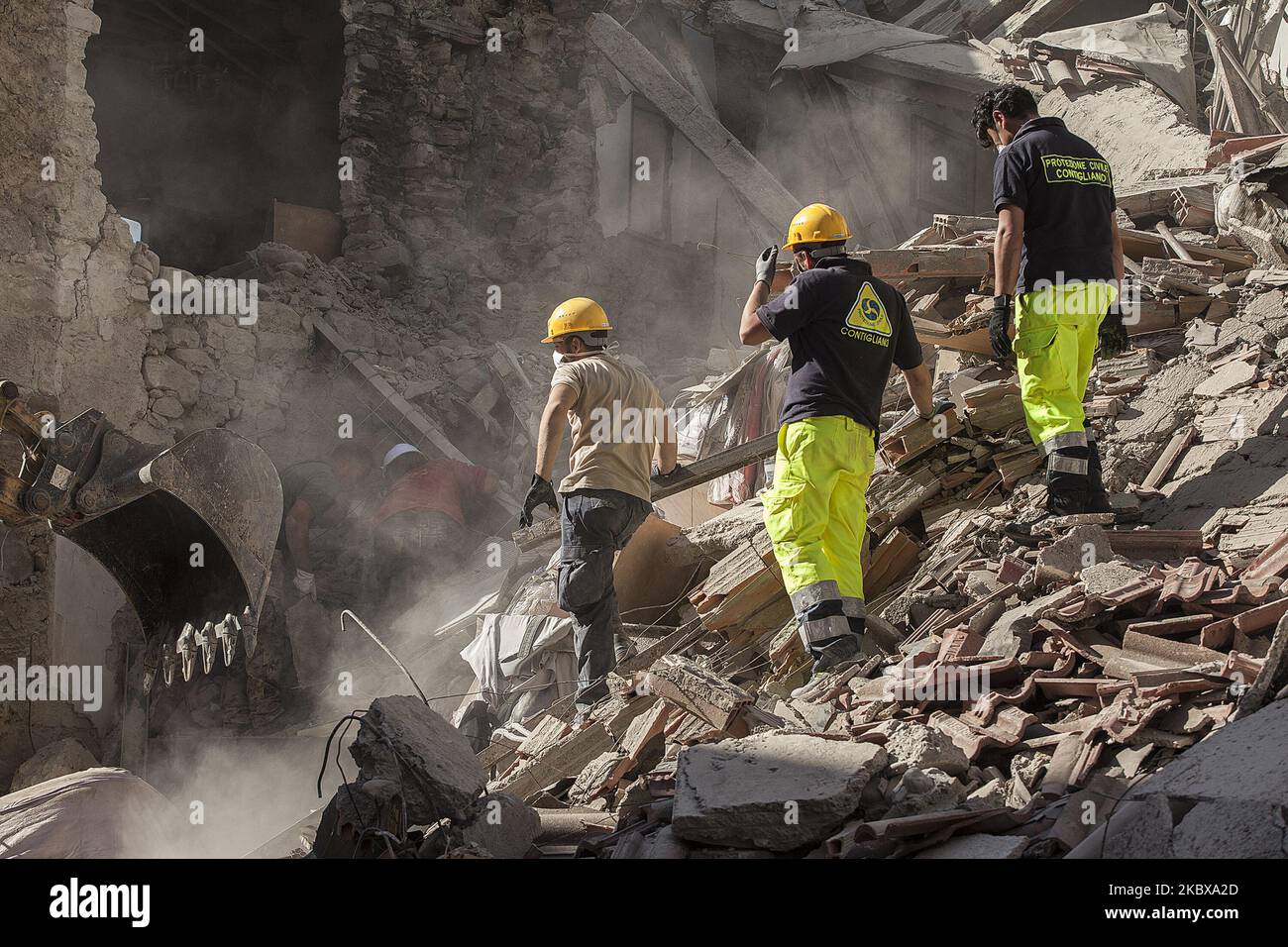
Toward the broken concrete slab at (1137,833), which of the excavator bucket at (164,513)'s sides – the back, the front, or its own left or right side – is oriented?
left

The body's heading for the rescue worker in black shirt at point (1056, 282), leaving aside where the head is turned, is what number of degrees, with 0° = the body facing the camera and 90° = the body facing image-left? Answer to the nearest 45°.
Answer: approximately 135°

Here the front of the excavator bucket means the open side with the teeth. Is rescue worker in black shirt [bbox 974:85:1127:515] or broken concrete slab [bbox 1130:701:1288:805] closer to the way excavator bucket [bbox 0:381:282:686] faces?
the broken concrete slab

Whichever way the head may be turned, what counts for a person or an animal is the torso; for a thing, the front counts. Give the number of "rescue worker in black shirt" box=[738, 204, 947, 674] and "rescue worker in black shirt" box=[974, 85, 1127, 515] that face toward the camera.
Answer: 0

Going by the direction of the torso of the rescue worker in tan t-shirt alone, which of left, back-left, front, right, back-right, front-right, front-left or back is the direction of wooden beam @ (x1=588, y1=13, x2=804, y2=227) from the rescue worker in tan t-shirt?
front-right

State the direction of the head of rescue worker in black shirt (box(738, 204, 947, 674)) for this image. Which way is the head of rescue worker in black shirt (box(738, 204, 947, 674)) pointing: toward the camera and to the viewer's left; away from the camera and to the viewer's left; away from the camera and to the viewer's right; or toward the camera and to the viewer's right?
away from the camera and to the viewer's left

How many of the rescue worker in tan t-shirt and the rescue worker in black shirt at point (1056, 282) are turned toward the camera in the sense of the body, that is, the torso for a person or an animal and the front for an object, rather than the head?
0

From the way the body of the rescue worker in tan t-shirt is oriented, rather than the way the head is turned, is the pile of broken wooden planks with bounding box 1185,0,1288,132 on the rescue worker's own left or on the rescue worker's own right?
on the rescue worker's own right

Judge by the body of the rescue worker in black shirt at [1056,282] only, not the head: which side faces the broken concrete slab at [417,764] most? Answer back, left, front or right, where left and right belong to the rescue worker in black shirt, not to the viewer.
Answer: left

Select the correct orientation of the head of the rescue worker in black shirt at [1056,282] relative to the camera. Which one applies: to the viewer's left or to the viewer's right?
to the viewer's left
